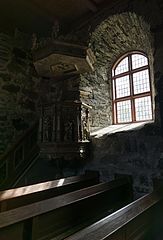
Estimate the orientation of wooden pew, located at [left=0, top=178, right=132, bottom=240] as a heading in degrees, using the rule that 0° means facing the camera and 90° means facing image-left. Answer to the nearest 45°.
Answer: approximately 135°

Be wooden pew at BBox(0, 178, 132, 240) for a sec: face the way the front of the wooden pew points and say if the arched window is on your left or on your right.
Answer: on your right

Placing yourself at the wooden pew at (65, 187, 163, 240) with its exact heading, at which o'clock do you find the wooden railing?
The wooden railing is roughly at 12 o'clock from the wooden pew.

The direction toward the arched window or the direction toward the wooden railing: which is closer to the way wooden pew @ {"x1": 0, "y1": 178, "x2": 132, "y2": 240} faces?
the wooden railing

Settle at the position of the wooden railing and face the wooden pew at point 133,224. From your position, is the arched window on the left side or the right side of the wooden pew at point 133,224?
left

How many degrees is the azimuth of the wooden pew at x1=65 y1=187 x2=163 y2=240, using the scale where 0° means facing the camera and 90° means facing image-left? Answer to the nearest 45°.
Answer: approximately 135°

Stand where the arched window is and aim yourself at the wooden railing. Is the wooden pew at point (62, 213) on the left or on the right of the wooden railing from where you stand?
left
